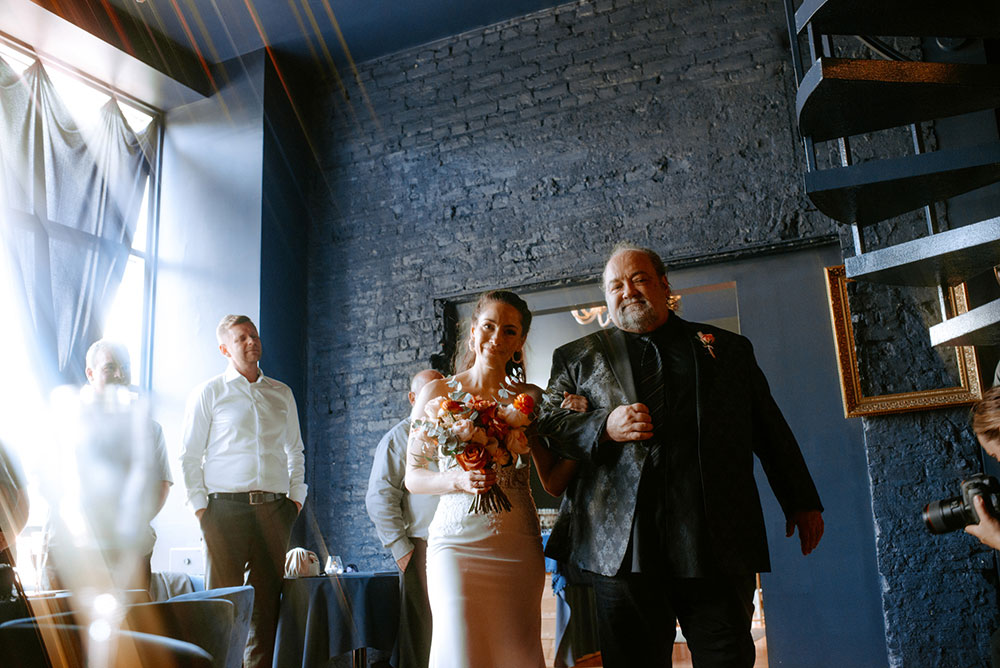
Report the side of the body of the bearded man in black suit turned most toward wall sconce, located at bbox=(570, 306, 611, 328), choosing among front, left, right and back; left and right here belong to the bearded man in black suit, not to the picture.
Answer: back

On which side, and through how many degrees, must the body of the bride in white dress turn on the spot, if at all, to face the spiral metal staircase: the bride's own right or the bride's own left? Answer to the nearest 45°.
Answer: approximately 90° to the bride's own left

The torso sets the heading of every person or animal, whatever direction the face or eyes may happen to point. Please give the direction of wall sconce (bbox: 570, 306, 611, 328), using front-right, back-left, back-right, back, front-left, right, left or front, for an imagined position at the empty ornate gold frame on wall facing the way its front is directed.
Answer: back-right

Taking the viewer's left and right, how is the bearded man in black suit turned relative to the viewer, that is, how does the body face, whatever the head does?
facing the viewer

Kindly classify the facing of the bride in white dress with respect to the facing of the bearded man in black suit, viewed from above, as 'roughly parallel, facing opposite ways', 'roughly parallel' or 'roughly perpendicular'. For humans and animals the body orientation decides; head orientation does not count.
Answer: roughly parallel

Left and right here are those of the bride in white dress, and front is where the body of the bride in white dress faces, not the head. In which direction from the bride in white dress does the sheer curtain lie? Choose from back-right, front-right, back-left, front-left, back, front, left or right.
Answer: back-right

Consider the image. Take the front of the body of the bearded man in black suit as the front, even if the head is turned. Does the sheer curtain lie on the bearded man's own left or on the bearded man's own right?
on the bearded man's own right

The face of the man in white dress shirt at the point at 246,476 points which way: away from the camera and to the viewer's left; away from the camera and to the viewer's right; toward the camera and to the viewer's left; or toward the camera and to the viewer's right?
toward the camera and to the viewer's right
